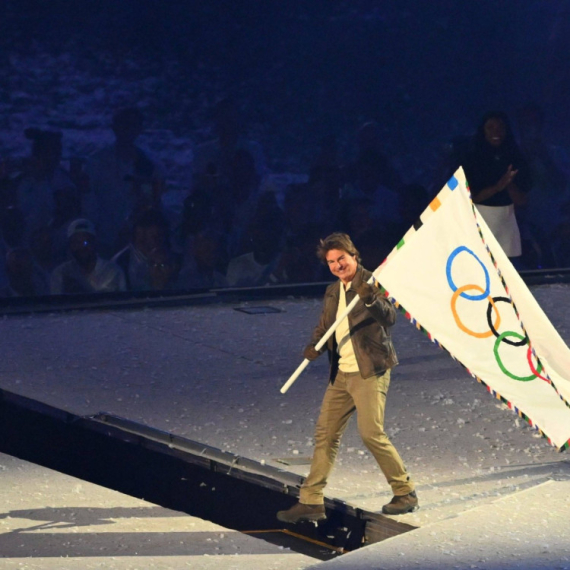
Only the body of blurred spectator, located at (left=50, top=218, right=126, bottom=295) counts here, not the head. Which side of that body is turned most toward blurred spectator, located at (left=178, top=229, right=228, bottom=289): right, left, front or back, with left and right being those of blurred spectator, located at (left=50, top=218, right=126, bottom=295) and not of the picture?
left

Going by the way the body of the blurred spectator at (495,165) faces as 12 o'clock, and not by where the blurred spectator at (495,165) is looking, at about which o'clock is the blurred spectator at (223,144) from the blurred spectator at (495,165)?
the blurred spectator at (223,144) is roughly at 2 o'clock from the blurred spectator at (495,165).

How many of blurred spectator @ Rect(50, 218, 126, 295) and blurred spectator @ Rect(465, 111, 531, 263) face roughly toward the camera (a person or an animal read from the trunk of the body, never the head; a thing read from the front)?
2

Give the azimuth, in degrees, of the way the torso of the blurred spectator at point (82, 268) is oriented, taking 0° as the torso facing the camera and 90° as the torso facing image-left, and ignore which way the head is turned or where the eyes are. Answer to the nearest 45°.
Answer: approximately 0°

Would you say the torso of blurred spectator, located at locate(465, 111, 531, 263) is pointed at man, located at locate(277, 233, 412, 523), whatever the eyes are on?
yes
